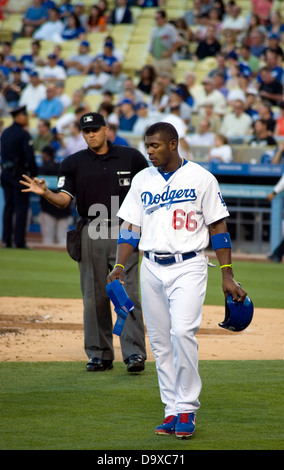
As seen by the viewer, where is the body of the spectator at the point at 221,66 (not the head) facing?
toward the camera

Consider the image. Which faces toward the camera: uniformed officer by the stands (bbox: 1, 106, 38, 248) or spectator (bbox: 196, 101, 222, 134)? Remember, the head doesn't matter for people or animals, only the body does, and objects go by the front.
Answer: the spectator

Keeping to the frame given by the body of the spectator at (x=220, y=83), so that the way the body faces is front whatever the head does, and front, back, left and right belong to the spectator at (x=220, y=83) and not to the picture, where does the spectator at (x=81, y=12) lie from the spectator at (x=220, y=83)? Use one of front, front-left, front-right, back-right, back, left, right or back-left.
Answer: right

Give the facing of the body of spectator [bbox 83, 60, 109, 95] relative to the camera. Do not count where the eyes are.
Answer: toward the camera

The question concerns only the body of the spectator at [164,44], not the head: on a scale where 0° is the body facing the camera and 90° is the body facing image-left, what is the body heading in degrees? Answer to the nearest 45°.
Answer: approximately 45°

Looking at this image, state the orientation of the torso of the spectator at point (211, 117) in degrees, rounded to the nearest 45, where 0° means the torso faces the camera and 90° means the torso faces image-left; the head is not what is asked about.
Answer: approximately 0°

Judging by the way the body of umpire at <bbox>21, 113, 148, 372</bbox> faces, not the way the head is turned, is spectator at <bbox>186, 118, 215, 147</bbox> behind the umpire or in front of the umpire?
behind

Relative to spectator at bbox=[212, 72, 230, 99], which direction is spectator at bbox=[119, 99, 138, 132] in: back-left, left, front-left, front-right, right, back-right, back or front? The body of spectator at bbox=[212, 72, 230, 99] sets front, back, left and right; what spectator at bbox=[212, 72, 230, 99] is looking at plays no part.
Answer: front-right

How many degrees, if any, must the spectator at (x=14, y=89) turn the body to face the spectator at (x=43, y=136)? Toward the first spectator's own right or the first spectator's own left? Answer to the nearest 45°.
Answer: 0° — they already face them

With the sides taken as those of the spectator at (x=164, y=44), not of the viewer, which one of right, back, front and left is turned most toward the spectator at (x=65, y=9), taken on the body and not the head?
right

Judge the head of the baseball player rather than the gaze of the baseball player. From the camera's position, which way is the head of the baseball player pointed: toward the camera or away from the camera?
toward the camera

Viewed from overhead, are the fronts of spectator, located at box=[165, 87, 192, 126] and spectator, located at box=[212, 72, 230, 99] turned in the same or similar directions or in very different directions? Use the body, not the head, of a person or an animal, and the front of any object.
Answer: same or similar directions

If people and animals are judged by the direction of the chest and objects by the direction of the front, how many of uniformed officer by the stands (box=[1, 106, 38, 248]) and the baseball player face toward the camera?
1

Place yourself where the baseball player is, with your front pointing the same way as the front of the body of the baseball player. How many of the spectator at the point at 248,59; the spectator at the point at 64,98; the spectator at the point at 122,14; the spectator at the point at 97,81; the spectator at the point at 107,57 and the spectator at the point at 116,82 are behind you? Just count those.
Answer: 6

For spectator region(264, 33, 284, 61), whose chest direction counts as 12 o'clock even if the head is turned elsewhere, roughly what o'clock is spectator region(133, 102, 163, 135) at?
spectator region(133, 102, 163, 135) is roughly at 1 o'clock from spectator region(264, 33, 284, 61).
